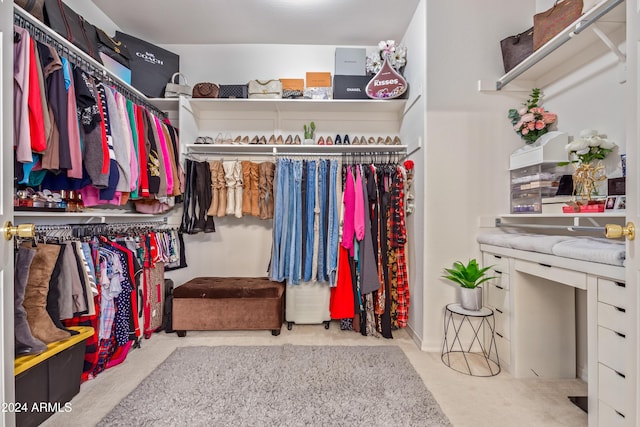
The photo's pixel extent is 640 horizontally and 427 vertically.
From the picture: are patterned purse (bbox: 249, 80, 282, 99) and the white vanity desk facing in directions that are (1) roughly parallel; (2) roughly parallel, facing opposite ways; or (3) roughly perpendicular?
roughly perpendicular

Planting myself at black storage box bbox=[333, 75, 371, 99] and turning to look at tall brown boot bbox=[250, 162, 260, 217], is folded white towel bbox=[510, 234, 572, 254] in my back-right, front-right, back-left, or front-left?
back-left

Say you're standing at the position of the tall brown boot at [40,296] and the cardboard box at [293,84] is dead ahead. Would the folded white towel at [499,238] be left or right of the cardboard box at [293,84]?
right

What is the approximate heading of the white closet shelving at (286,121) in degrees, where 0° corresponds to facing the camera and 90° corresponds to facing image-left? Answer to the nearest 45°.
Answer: approximately 0°

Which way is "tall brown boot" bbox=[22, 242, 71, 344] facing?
to the viewer's right

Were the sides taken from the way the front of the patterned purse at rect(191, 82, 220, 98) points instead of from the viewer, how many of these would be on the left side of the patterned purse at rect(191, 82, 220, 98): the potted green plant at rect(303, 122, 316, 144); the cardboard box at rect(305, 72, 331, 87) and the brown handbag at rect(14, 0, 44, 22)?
2

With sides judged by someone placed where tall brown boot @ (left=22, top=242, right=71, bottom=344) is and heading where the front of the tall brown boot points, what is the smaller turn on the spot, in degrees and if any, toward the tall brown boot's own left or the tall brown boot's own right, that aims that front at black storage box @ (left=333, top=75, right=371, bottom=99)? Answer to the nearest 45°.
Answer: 0° — it already faces it
